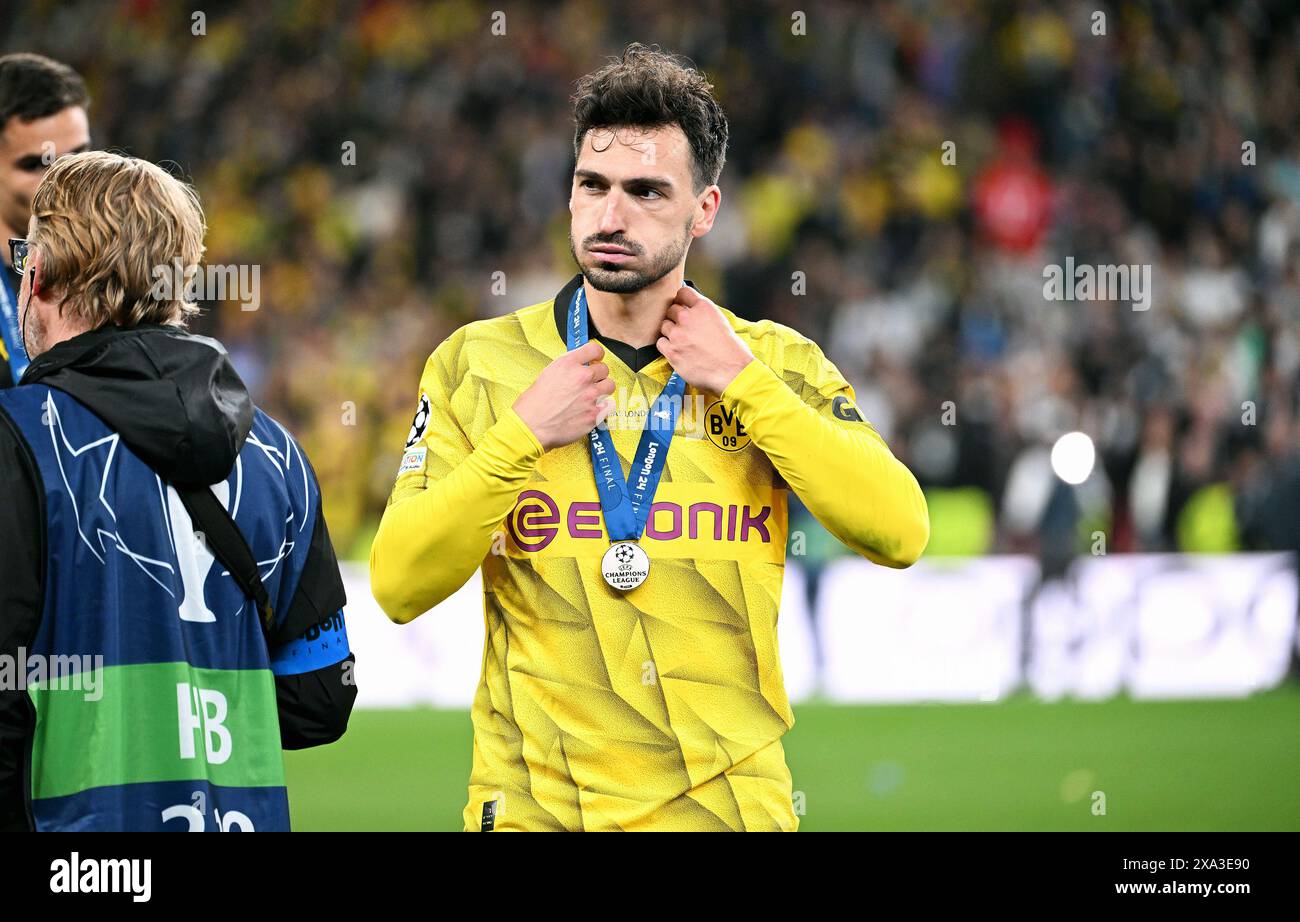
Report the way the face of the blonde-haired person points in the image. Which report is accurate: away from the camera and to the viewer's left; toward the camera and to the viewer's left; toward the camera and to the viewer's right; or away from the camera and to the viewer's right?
away from the camera and to the viewer's left

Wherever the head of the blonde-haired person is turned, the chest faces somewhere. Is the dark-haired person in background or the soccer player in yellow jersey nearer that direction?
the dark-haired person in background

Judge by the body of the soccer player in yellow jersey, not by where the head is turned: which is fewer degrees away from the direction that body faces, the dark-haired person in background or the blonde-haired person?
the blonde-haired person

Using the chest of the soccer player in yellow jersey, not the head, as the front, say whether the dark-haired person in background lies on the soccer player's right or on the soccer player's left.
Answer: on the soccer player's right

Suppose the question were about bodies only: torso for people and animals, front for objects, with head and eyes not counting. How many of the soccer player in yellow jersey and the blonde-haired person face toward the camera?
1

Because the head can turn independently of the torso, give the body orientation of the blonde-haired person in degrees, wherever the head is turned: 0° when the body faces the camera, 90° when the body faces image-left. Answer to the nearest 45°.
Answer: approximately 135°
